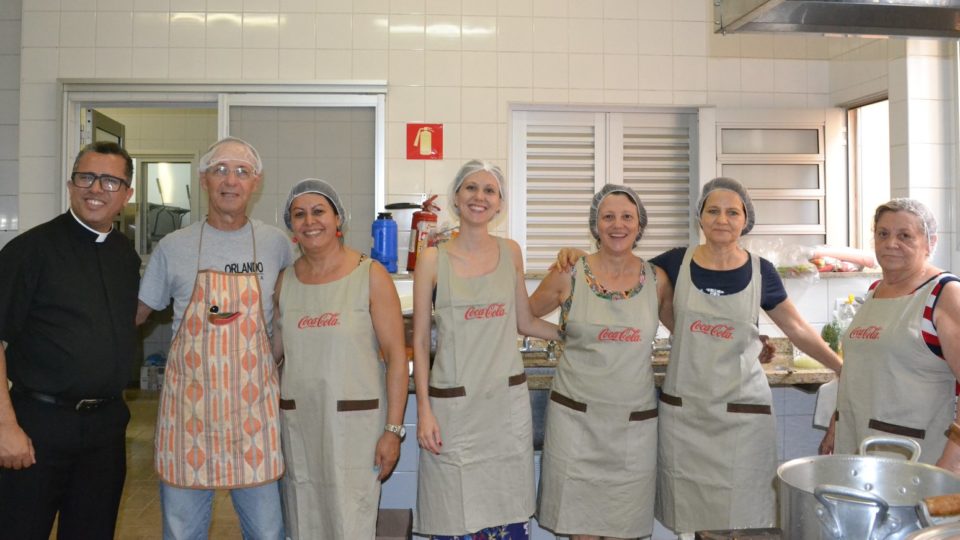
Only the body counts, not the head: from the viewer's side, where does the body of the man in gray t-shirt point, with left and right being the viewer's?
facing the viewer

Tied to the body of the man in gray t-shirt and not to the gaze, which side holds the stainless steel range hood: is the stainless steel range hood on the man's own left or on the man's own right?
on the man's own left

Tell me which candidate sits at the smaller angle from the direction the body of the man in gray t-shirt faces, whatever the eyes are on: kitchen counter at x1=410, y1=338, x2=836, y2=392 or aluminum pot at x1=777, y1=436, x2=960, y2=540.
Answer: the aluminum pot

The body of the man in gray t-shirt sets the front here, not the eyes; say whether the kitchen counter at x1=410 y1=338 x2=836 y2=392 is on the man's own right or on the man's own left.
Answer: on the man's own left

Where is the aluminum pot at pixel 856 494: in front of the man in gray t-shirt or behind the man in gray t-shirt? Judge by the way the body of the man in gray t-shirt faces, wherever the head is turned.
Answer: in front

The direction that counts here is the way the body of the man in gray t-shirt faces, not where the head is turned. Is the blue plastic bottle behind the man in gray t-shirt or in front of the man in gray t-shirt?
behind
